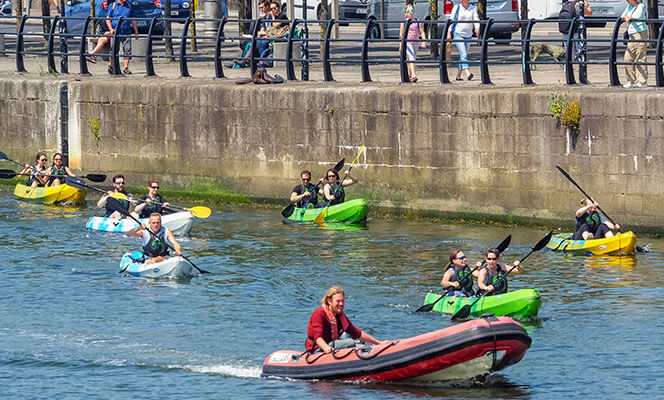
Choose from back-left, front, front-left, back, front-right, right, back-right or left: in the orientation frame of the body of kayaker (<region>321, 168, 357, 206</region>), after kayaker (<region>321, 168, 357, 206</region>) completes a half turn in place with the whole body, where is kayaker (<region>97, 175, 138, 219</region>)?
front-left

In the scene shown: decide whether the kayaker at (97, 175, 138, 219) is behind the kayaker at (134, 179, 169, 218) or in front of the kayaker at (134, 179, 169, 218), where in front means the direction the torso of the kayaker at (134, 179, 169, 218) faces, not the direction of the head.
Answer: behind

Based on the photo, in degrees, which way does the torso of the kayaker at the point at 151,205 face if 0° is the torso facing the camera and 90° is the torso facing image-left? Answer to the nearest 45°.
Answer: approximately 315°

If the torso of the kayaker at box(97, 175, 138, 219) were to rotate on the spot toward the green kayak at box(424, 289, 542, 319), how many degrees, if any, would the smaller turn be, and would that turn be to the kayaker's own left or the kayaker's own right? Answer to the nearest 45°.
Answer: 0° — they already face it

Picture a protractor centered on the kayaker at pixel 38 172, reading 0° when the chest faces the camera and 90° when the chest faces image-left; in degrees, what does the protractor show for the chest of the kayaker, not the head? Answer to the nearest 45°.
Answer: approximately 315°

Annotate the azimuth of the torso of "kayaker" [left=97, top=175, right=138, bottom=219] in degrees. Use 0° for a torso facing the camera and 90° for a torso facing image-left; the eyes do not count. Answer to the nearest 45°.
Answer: approximately 315°
